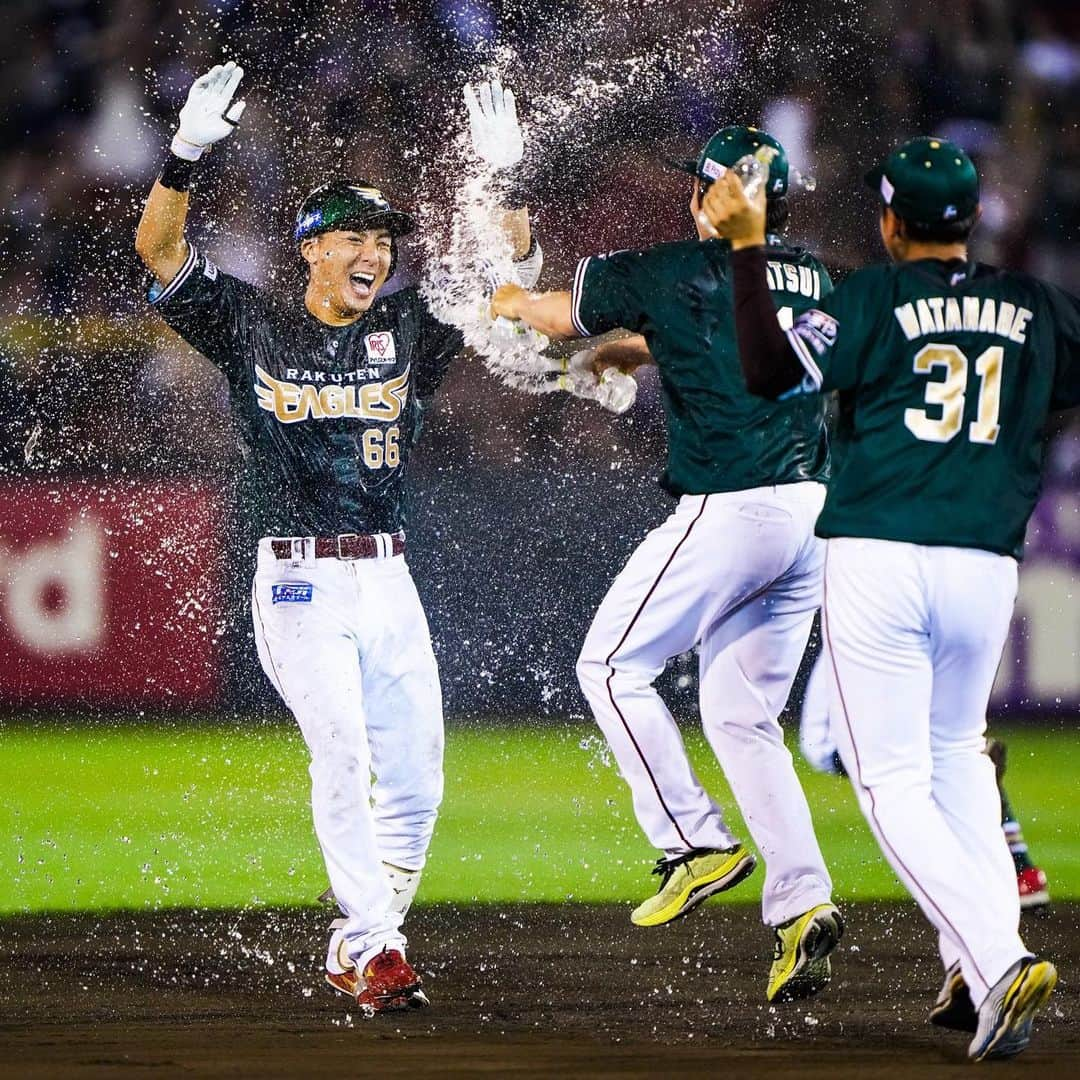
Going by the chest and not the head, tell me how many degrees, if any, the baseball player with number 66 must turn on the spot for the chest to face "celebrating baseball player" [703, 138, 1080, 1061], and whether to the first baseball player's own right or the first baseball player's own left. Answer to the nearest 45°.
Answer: approximately 45° to the first baseball player's own left

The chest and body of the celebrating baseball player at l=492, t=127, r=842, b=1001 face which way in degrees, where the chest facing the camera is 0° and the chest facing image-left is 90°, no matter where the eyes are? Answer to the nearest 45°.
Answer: approximately 135°

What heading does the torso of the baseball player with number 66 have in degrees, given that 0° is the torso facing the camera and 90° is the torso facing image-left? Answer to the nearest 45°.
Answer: approximately 0°

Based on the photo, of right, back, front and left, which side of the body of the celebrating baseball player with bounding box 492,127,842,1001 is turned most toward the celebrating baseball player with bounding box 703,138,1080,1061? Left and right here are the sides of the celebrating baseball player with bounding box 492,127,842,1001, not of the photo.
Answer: back

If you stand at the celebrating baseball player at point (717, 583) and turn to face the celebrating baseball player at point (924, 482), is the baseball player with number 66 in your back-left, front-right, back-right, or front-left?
back-right

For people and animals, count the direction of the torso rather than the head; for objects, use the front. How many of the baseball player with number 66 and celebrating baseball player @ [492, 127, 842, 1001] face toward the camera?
1

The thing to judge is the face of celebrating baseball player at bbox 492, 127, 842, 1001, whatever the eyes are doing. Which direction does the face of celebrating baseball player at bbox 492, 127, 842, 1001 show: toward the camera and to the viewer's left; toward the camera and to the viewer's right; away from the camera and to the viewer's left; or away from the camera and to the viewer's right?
away from the camera and to the viewer's left

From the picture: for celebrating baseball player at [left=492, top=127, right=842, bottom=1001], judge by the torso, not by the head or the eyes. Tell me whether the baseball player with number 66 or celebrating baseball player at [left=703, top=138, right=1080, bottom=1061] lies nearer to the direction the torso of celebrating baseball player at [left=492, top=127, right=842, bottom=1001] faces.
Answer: the baseball player with number 66
